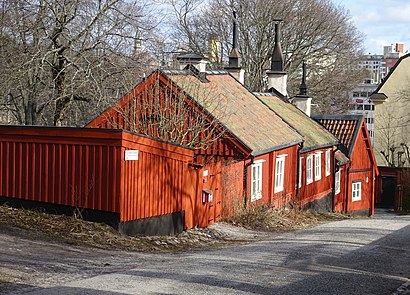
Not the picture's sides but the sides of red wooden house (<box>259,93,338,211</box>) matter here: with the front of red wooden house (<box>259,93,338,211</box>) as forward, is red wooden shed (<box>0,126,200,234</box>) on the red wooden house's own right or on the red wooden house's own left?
on the red wooden house's own right

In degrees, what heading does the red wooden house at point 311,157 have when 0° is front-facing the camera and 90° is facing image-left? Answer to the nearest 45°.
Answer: approximately 315°

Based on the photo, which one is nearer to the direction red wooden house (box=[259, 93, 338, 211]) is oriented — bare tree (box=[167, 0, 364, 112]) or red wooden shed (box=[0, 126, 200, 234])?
the red wooden shed

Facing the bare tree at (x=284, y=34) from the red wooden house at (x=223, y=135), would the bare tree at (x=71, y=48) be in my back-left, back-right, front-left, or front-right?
front-left

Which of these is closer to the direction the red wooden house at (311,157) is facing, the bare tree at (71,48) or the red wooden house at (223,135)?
the red wooden house

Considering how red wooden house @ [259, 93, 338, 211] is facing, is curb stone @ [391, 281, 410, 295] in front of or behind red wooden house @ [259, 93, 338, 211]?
in front

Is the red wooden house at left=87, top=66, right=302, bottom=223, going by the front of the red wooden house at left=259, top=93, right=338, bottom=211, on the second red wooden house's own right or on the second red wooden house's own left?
on the second red wooden house's own right

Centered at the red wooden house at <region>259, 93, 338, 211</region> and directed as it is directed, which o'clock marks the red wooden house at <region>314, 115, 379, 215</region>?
the red wooden house at <region>314, 115, 379, 215</region> is roughly at 8 o'clock from the red wooden house at <region>259, 93, 338, 211</region>.

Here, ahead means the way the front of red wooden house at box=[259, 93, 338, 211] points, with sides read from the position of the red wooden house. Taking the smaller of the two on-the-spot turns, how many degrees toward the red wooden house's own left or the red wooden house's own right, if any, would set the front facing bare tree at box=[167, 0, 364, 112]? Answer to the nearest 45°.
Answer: approximately 135° to the red wooden house's own left

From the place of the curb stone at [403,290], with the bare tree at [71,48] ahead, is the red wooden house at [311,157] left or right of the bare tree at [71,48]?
right

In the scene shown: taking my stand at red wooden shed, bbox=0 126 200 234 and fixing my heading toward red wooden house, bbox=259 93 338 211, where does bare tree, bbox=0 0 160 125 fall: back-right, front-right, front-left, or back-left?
front-left
